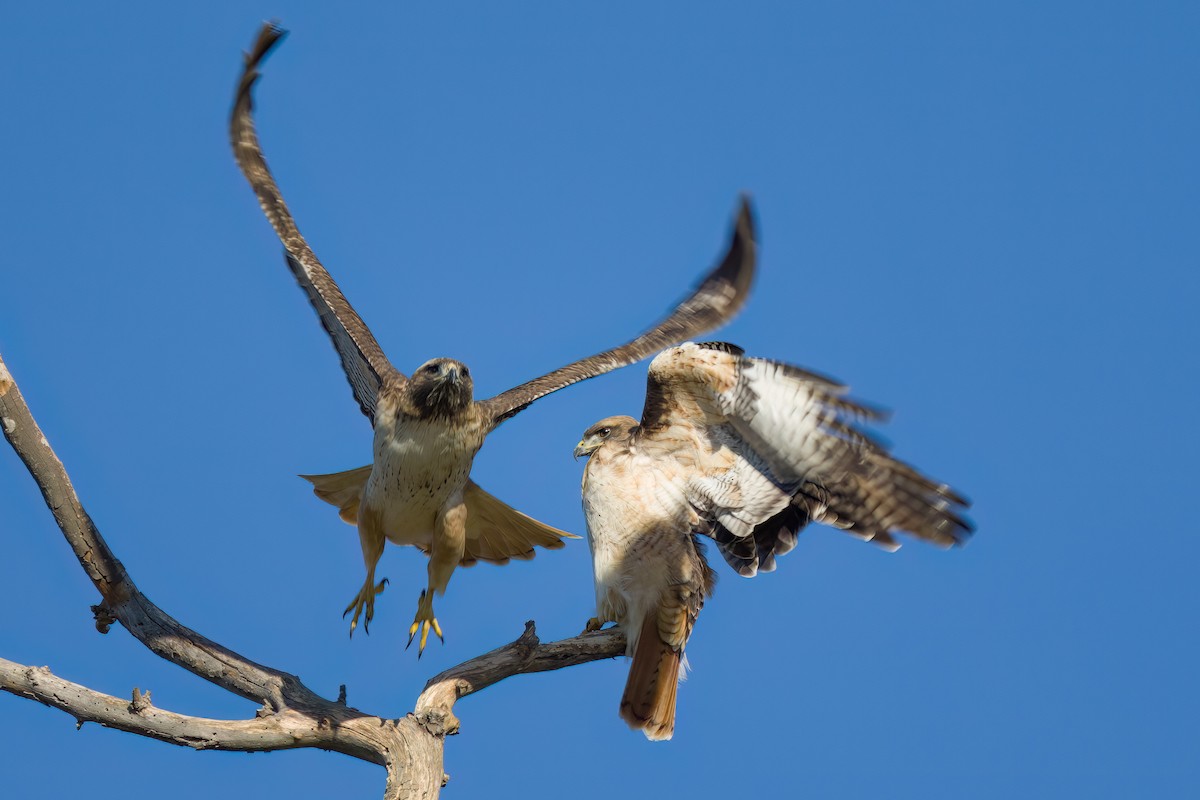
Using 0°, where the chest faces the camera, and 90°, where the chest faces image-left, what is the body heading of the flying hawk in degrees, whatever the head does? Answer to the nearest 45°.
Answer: approximately 0°

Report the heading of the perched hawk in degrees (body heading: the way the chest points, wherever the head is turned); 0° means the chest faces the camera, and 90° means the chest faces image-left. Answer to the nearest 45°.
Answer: approximately 45°

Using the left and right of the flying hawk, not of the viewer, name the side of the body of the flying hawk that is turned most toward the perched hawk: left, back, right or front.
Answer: left

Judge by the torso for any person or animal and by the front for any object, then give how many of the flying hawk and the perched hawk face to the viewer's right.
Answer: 0
